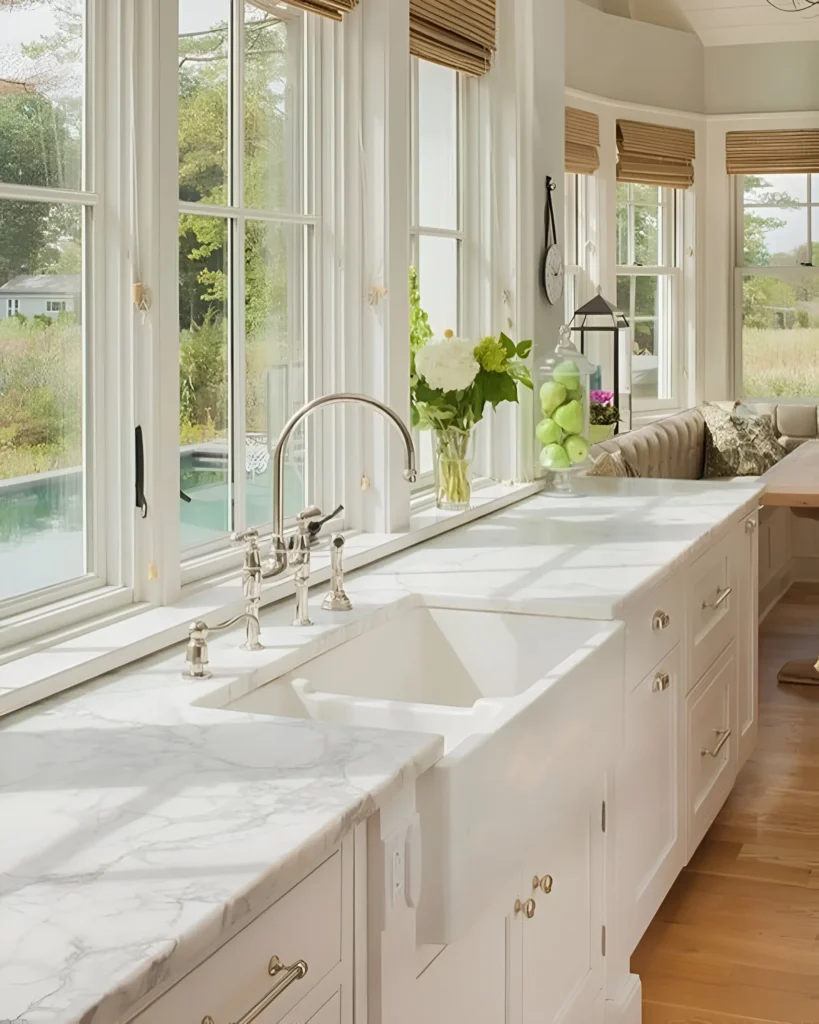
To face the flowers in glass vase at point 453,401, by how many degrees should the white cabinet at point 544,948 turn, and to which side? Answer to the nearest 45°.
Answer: approximately 135° to its left

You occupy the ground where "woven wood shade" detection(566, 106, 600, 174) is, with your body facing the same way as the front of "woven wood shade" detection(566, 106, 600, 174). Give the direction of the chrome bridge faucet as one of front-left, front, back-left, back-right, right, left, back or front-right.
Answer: front-right

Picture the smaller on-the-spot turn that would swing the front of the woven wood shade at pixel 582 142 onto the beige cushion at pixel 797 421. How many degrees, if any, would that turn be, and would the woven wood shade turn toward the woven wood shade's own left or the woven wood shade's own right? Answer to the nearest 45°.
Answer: approximately 90° to the woven wood shade's own left

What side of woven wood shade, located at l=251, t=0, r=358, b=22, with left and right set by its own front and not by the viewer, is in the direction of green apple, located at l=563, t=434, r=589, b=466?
left

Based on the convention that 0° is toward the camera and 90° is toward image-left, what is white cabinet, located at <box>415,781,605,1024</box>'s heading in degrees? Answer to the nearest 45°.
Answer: approximately 315°

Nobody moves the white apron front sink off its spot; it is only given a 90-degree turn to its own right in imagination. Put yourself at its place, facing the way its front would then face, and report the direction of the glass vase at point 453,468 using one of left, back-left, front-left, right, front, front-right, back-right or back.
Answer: back-right

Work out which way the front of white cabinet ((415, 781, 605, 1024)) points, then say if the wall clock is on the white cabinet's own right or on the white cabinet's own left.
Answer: on the white cabinet's own left
